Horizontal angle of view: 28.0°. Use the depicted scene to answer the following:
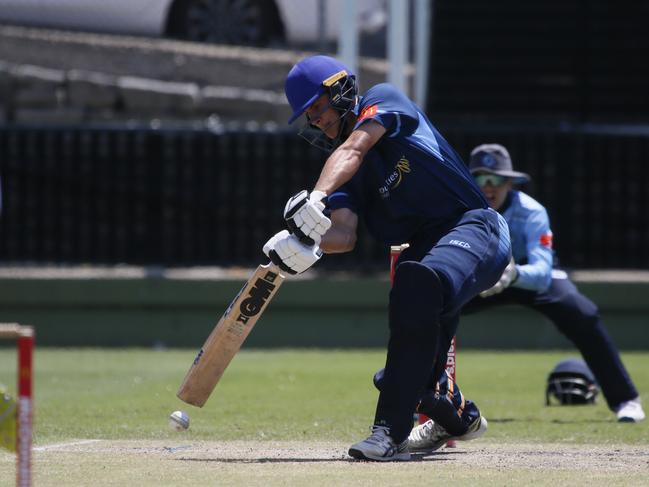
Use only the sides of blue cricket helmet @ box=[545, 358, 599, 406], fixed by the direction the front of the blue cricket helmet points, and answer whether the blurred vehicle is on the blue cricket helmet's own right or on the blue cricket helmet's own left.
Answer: on the blue cricket helmet's own right

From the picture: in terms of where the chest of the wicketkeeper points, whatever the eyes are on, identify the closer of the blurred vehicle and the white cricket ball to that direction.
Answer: the white cricket ball

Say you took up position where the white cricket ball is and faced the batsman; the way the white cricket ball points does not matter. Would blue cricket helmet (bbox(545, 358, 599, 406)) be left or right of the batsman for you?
left

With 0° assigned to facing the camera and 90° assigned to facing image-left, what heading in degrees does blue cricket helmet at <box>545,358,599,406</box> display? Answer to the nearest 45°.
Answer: approximately 45°

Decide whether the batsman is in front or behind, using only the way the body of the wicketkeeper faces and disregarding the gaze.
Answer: in front

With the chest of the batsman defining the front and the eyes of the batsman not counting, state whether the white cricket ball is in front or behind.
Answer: in front

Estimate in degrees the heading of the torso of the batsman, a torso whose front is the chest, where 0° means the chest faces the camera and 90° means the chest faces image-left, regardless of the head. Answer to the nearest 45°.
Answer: approximately 45°

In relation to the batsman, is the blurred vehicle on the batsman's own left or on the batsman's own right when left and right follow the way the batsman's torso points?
on the batsman's own right
